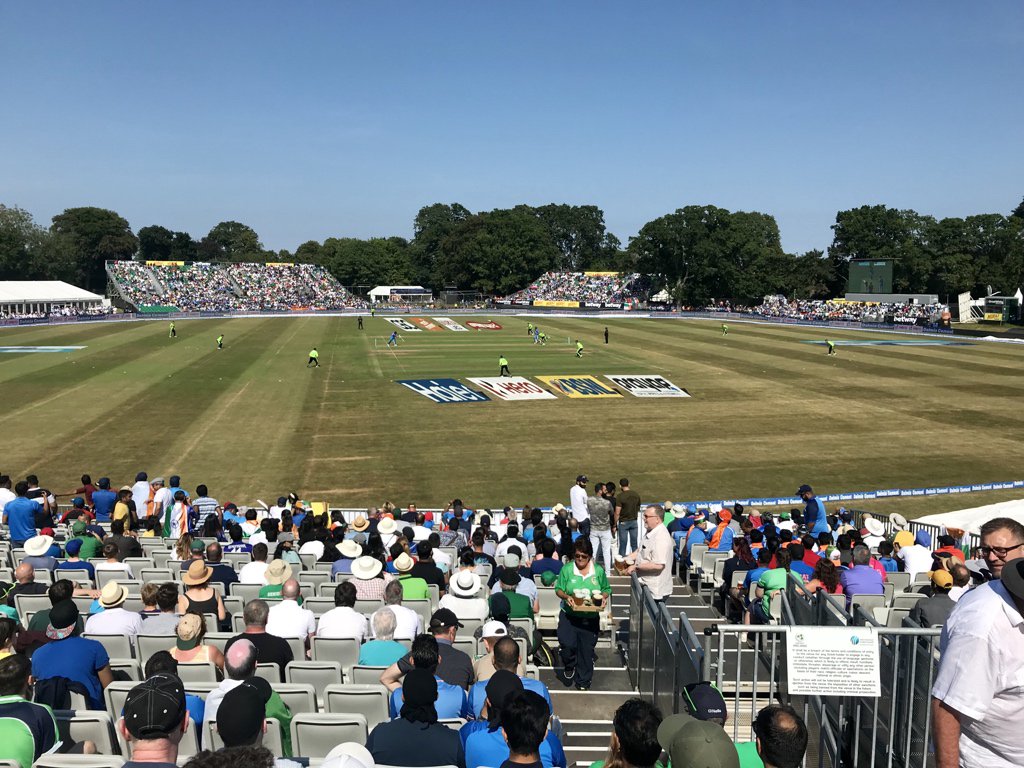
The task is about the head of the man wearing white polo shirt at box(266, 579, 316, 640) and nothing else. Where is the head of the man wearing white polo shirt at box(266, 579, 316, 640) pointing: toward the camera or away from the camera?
away from the camera

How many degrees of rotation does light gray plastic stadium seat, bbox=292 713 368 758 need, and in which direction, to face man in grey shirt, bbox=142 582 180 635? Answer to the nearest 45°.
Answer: approximately 45° to its left

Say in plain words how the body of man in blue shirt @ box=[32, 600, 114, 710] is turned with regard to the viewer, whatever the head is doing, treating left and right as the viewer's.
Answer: facing away from the viewer

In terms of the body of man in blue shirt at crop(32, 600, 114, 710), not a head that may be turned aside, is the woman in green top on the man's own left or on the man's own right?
on the man's own right

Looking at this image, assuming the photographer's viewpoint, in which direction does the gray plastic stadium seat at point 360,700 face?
facing away from the viewer

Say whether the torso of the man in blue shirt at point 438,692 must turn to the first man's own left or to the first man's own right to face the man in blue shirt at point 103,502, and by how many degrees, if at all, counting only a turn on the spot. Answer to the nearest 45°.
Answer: approximately 45° to the first man's own left

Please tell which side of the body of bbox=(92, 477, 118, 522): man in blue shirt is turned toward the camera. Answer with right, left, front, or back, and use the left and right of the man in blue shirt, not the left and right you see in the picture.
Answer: back

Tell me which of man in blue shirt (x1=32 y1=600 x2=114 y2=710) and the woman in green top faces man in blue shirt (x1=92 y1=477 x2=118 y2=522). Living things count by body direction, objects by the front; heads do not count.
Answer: man in blue shirt (x1=32 y1=600 x2=114 y2=710)

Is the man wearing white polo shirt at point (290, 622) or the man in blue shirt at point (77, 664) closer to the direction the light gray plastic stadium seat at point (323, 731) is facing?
the man wearing white polo shirt

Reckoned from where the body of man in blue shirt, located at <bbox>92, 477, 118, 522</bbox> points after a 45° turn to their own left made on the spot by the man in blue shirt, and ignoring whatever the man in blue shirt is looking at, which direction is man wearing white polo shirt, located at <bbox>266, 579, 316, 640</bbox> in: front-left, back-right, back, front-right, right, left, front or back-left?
back-left
